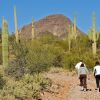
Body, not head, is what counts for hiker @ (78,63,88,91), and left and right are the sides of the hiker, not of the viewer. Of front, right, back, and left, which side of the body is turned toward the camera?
back

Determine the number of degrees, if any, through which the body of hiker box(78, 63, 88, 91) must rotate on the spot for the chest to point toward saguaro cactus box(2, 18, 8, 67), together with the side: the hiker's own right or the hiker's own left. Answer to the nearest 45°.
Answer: approximately 45° to the hiker's own left

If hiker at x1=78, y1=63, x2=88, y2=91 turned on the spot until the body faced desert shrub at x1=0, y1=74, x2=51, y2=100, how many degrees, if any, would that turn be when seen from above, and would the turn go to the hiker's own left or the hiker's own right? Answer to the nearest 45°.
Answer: approximately 135° to the hiker's own left

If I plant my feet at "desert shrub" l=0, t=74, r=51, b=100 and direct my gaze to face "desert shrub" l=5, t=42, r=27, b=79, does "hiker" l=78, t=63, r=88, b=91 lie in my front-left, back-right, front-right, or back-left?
front-right

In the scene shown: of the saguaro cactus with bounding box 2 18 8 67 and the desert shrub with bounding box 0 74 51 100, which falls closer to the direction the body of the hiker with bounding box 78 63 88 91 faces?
the saguaro cactus

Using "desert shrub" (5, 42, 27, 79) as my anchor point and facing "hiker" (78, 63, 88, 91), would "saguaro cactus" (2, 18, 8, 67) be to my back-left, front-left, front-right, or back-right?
back-left

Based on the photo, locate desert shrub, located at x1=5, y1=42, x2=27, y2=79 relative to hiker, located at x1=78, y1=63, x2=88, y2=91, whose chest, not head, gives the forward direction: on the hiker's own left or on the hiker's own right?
on the hiker's own left
